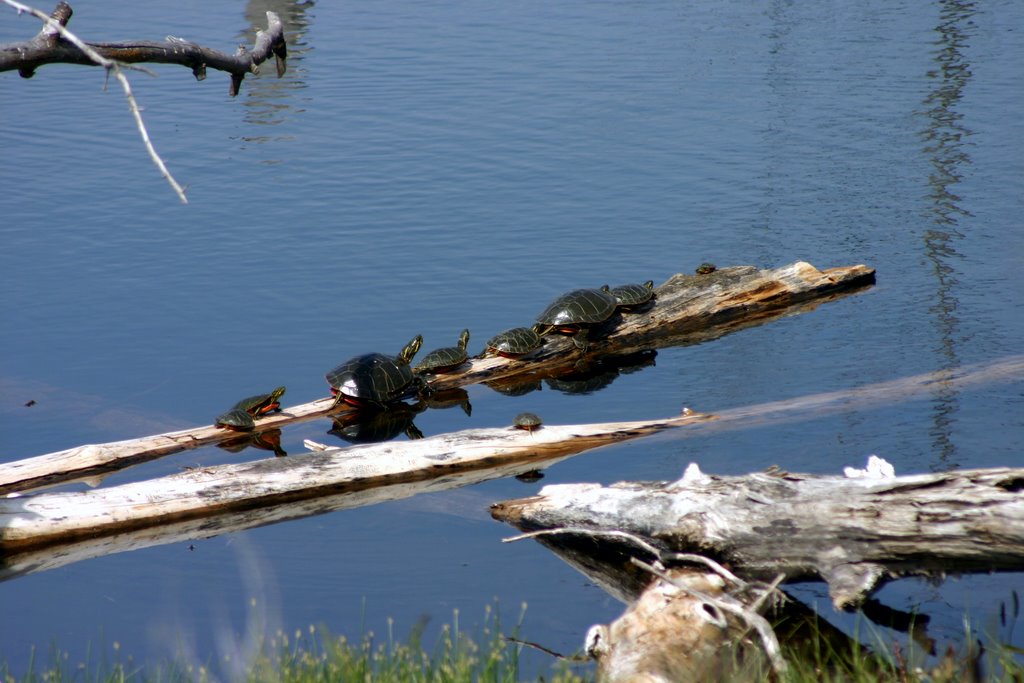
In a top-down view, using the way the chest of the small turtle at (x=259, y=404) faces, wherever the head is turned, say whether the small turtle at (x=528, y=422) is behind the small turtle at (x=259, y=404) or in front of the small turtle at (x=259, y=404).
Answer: in front

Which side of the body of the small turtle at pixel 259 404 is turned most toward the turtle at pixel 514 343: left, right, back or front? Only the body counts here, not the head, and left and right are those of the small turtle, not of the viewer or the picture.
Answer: front

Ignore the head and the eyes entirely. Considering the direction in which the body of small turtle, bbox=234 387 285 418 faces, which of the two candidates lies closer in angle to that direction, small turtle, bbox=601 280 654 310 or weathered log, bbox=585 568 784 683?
the small turtle

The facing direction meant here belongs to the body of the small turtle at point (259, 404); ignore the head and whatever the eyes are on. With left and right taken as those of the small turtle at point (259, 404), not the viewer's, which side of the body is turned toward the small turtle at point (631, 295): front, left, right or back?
front

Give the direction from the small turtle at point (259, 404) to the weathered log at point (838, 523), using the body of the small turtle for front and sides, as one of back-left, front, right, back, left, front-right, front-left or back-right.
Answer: front-right

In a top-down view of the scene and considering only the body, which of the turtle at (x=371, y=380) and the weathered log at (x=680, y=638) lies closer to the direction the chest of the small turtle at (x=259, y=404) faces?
the turtle

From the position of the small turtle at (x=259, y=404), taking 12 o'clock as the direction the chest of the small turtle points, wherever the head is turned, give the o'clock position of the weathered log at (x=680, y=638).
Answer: The weathered log is roughly at 2 o'clock from the small turtle.

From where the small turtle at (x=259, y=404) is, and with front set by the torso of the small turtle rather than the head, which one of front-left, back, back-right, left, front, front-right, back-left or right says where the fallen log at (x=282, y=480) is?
right

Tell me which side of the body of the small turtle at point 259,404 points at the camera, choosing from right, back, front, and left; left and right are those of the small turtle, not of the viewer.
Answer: right
